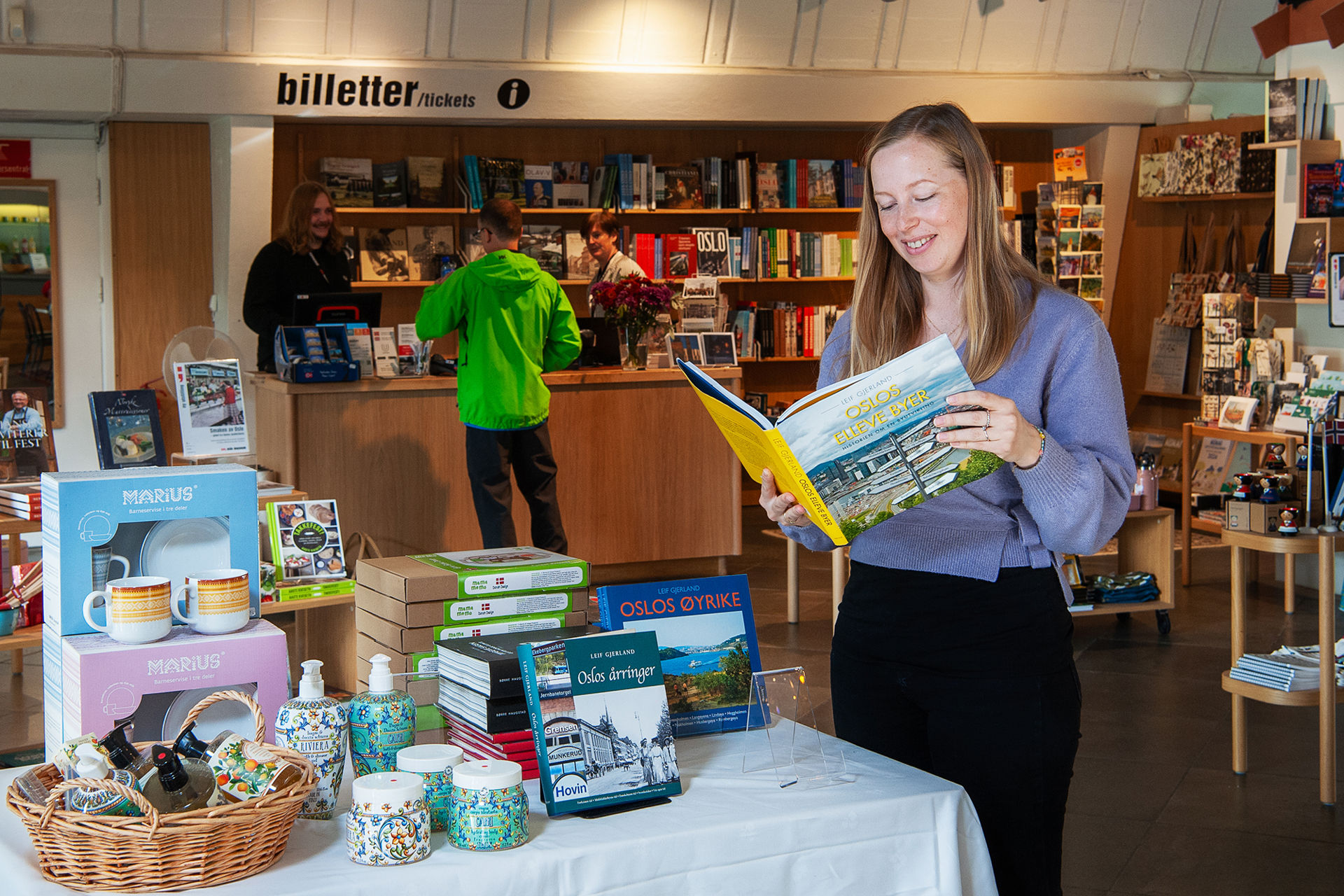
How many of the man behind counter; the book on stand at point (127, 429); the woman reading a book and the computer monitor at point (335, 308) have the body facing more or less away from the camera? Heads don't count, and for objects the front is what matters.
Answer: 1

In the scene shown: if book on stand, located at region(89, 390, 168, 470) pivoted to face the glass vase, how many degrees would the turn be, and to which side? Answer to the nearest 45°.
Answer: approximately 135° to its left

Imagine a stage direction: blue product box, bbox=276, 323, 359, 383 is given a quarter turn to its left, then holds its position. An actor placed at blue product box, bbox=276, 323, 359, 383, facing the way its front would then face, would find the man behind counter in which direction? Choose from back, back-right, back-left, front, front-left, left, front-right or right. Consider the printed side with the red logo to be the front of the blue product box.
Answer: left

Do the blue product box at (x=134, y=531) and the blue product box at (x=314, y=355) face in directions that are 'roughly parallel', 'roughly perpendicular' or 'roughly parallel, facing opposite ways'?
roughly parallel

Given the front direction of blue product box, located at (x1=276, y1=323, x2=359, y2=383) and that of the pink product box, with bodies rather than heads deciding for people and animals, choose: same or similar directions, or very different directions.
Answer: same or similar directions

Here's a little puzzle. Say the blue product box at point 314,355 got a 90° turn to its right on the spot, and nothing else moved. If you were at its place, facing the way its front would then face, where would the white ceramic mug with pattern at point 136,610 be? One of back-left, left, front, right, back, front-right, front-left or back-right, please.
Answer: left

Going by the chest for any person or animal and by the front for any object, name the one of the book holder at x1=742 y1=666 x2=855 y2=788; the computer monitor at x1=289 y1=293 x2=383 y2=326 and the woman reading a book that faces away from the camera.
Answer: the computer monitor

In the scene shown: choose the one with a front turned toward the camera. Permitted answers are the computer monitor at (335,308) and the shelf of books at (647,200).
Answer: the shelf of books

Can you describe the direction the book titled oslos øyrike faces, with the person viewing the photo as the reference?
facing the viewer

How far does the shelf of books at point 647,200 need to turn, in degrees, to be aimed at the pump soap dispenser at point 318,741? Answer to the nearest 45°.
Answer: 0° — it already faces it

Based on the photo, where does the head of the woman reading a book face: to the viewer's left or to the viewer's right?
to the viewer's left

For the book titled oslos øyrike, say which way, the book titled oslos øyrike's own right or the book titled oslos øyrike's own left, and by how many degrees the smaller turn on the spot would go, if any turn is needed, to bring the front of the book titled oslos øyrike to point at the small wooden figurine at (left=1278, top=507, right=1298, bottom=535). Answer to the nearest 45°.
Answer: approximately 135° to the book titled oslos øyrike's own left

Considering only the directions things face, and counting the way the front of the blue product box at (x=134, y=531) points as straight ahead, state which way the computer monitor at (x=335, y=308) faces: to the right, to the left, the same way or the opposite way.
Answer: the opposite way

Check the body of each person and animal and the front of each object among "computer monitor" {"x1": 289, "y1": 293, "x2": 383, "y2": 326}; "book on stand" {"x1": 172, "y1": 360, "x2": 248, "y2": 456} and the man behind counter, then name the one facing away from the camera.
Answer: the computer monitor

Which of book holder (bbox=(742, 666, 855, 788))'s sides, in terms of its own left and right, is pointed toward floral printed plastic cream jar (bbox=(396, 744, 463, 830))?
right

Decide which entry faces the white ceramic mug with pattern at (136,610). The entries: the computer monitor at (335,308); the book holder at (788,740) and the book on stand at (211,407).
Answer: the book on stand

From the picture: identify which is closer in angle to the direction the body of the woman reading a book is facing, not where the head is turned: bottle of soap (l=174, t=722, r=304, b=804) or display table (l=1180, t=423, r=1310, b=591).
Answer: the bottle of soap

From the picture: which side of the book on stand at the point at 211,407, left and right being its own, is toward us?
front

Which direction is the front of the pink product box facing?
toward the camera

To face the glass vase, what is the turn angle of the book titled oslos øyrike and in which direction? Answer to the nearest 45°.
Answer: approximately 180°

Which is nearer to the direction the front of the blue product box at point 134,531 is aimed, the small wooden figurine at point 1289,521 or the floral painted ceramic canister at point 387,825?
the floral painted ceramic canister
